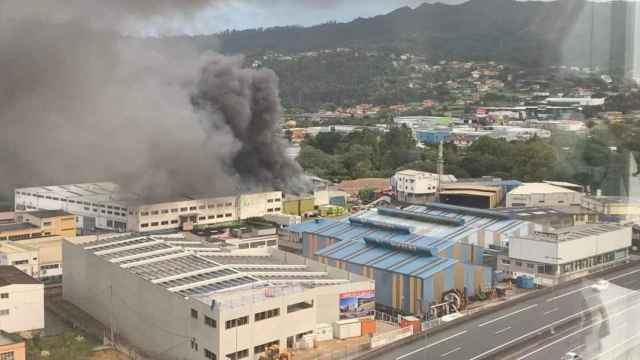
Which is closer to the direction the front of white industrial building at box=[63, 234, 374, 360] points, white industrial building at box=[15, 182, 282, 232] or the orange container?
the orange container

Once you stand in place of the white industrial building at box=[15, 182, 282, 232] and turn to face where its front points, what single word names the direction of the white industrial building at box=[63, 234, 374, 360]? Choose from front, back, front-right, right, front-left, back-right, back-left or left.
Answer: front-right

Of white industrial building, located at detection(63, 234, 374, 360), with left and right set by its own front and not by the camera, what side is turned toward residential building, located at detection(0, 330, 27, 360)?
right

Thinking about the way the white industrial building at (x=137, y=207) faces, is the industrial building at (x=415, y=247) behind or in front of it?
in front

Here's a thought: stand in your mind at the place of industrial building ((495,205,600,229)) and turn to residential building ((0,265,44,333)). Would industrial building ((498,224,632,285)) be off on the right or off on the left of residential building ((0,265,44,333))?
left

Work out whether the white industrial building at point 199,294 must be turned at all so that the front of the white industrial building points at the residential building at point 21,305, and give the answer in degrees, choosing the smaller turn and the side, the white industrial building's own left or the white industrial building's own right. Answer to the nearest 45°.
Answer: approximately 135° to the white industrial building's own right

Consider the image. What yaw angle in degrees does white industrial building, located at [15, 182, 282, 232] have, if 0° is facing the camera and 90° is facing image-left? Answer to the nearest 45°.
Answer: approximately 315°

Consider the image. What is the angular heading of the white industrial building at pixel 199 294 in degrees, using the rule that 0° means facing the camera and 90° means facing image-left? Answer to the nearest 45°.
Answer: approximately 315°

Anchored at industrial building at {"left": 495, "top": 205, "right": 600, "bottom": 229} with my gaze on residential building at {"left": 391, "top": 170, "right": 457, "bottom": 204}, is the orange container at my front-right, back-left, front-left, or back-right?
back-left

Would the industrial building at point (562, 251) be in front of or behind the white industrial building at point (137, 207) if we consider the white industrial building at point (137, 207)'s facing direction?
in front
